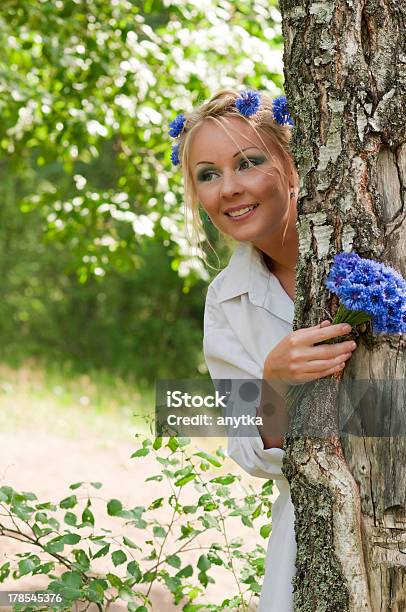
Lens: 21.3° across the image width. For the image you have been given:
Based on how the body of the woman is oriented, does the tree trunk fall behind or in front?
in front

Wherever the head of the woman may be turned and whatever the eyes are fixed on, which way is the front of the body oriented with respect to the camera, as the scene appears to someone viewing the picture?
toward the camera

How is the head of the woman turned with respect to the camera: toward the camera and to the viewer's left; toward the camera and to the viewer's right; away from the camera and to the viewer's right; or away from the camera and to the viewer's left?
toward the camera and to the viewer's left
